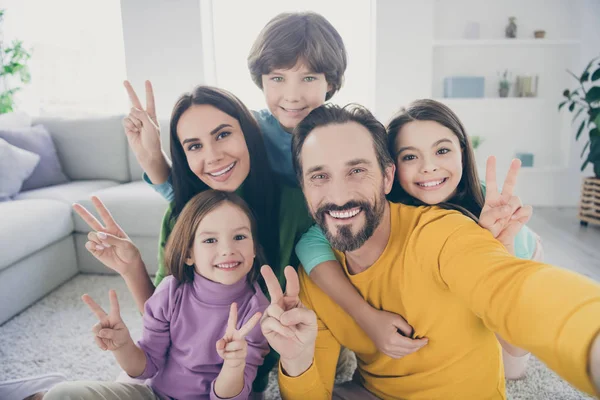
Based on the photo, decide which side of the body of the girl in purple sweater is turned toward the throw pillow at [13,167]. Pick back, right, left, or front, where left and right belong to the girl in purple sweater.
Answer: back

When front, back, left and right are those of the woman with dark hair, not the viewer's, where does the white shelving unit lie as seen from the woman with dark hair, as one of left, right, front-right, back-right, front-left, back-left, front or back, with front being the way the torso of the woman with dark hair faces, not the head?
back-left

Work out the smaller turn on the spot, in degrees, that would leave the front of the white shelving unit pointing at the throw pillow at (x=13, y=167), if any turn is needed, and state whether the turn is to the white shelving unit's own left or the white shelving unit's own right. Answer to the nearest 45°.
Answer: approximately 45° to the white shelving unit's own right

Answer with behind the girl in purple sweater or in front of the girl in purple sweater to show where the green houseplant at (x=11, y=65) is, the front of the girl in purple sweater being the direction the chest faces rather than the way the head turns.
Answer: behind

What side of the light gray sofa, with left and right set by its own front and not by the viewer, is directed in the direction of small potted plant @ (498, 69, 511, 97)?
left

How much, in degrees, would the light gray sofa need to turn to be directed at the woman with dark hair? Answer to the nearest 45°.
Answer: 0° — it already faces them

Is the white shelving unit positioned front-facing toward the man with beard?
yes

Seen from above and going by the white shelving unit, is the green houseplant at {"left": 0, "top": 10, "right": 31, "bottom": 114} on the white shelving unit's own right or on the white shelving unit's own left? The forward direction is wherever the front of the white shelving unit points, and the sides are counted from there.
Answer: on the white shelving unit's own right
